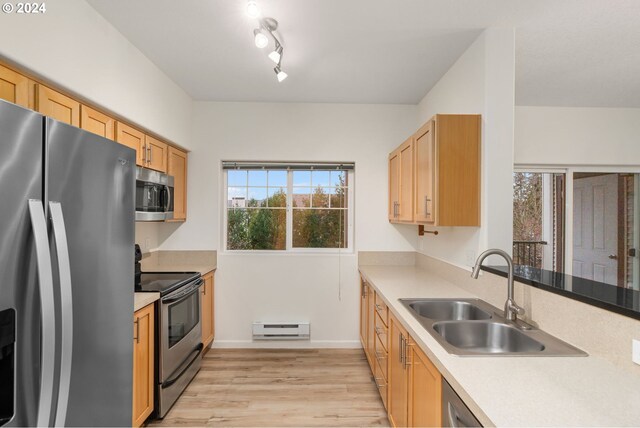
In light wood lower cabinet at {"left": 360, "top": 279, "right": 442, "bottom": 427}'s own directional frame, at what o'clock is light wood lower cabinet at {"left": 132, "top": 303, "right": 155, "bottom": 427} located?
light wood lower cabinet at {"left": 132, "top": 303, "right": 155, "bottom": 427} is roughly at 12 o'clock from light wood lower cabinet at {"left": 360, "top": 279, "right": 442, "bottom": 427}.

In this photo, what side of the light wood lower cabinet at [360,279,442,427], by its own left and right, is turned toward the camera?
left

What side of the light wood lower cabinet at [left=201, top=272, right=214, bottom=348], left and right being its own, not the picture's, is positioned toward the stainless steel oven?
right

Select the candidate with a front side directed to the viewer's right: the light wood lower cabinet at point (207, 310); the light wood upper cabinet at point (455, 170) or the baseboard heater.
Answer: the light wood lower cabinet

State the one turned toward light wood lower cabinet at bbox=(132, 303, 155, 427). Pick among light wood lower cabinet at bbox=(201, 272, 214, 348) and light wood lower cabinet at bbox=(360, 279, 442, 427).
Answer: light wood lower cabinet at bbox=(360, 279, 442, 427)

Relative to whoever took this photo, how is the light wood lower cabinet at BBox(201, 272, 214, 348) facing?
facing to the right of the viewer

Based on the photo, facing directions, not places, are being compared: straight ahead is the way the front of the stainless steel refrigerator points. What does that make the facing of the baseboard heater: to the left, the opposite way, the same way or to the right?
to the right

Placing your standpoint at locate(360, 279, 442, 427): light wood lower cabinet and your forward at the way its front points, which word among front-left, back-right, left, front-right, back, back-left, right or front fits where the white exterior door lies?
back-right

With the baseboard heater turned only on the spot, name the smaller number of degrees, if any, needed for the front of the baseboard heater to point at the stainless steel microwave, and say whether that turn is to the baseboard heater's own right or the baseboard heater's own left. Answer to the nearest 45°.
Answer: approximately 45° to the baseboard heater's own right

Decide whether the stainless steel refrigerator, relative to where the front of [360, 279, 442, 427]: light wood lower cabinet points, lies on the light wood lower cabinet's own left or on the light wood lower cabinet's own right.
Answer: on the light wood lower cabinet's own left

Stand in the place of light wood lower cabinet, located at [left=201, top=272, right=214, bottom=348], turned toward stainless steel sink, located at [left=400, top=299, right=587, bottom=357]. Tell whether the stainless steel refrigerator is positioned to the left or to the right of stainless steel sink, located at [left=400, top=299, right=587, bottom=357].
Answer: right

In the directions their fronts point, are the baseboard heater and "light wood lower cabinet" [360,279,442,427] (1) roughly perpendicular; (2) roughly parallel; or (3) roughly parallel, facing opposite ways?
roughly perpendicular

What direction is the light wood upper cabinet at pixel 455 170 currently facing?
to the viewer's left

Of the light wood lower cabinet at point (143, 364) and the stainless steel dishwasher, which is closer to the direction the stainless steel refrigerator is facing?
the stainless steel dishwasher
